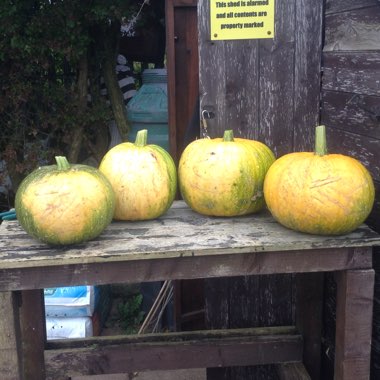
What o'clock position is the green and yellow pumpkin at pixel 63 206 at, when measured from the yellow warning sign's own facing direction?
The green and yellow pumpkin is roughly at 1 o'clock from the yellow warning sign.

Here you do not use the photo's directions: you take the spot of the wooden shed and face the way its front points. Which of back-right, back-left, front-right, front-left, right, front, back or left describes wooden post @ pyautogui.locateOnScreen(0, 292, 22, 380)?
front-right

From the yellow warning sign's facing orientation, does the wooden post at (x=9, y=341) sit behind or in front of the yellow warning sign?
in front

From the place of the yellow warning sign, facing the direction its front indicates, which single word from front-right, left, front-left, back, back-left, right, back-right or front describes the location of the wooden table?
front

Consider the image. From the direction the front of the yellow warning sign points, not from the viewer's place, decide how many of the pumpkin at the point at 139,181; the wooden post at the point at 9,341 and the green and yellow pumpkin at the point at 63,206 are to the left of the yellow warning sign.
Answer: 0

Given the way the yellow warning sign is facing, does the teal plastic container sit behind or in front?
behind

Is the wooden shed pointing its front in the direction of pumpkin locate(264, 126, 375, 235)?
yes

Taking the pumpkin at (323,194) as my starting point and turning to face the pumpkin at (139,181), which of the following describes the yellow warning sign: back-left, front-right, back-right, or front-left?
front-right

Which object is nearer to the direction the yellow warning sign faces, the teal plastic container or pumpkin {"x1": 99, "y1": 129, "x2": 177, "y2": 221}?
the pumpkin

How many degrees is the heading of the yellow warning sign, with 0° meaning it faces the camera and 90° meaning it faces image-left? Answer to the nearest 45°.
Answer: approximately 0°

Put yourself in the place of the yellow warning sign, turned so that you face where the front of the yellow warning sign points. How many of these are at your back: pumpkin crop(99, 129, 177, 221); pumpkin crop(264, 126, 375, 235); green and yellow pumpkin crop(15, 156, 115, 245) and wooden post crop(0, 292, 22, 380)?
0

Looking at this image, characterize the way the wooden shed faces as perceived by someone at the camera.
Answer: facing the viewer

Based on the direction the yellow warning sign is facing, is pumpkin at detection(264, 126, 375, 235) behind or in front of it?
in front

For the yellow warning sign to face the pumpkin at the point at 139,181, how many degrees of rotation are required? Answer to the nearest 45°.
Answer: approximately 45° to its right

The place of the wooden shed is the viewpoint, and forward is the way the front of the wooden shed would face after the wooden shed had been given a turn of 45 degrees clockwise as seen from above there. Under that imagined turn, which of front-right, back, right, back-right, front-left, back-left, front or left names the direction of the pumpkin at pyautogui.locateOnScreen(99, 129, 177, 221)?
front
